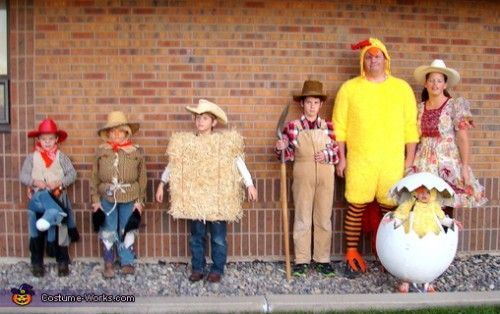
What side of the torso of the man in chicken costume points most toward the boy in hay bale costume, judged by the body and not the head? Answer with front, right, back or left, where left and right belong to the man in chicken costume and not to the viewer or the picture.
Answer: right

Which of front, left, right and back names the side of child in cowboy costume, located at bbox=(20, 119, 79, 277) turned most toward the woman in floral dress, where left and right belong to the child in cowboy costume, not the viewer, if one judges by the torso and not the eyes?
left

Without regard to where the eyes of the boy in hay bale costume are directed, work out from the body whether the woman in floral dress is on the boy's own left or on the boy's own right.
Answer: on the boy's own left

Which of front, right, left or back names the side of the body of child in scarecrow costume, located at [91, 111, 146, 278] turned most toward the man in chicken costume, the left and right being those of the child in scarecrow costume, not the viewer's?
left

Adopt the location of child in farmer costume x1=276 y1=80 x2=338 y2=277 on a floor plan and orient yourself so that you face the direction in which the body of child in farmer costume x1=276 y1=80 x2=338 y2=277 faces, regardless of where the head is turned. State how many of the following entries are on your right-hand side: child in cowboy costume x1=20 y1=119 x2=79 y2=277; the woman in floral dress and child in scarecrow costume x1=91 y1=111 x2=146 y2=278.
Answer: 2

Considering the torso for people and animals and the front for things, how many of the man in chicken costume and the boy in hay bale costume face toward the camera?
2
